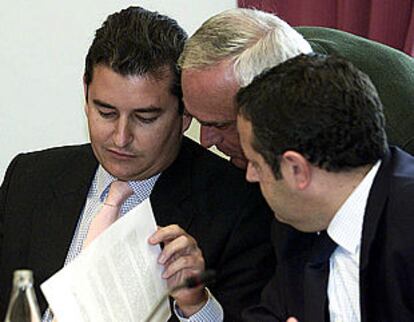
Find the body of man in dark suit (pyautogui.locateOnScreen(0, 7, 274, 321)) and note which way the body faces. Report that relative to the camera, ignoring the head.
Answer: toward the camera

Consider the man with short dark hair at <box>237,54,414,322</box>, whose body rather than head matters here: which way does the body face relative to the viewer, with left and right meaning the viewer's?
facing the viewer and to the left of the viewer

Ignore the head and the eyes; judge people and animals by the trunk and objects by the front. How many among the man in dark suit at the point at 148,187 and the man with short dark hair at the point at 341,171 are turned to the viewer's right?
0

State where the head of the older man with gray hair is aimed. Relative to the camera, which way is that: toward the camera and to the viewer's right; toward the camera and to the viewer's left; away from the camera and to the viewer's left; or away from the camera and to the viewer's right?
toward the camera and to the viewer's left

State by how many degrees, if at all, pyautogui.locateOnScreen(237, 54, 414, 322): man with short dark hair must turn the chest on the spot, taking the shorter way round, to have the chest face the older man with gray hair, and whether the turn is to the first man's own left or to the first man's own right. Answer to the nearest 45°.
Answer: approximately 90° to the first man's own right
